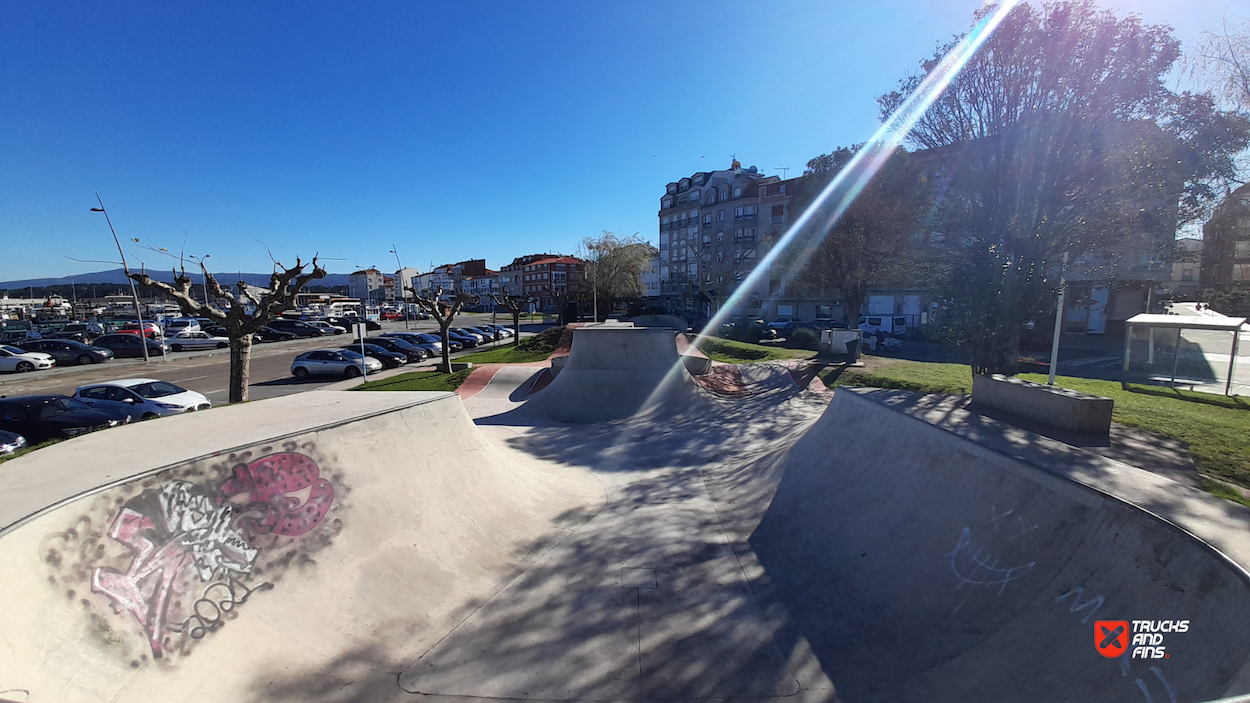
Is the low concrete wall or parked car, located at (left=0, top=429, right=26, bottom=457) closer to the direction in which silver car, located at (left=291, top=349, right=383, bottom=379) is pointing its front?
the low concrete wall

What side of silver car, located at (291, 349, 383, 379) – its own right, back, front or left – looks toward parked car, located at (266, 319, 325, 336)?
left

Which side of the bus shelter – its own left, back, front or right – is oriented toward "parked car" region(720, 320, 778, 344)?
left

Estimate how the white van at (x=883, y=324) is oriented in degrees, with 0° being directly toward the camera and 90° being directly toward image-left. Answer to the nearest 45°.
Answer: approximately 90°

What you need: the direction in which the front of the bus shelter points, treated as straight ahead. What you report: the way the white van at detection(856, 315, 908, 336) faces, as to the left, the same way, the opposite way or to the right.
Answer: to the left

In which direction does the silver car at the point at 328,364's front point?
to the viewer's right
